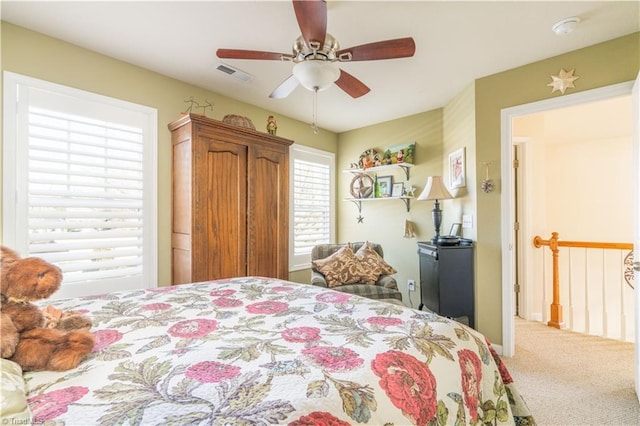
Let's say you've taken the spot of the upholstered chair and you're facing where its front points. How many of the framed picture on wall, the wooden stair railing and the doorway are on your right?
0

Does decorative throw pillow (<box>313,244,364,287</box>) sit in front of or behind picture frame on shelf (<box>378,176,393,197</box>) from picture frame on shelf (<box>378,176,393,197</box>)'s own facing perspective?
in front

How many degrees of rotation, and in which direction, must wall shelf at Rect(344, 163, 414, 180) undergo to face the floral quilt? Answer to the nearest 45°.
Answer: approximately 45° to its left

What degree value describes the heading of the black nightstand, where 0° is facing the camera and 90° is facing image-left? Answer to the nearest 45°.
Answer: approximately 45°

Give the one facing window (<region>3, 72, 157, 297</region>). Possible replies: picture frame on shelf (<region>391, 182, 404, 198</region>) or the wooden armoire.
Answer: the picture frame on shelf

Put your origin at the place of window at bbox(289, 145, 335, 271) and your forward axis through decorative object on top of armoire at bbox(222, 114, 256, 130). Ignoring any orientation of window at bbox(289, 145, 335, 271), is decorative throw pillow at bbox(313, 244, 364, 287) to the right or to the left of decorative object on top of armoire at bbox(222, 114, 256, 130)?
left

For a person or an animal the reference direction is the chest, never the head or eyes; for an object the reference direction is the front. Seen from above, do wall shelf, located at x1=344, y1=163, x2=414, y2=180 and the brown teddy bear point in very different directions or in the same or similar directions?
very different directions

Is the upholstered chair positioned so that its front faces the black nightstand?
no

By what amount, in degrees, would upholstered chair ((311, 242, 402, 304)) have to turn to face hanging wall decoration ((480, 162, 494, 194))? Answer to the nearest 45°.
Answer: approximately 90° to its left

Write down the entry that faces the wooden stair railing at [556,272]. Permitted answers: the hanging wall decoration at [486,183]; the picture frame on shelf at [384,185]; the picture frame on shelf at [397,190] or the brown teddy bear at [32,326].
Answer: the brown teddy bear

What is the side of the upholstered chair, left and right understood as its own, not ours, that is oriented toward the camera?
front

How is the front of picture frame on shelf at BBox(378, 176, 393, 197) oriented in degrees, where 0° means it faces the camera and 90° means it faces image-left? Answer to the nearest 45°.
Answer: approximately 45°

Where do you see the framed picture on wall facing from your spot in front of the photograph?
facing the viewer and to the left of the viewer
